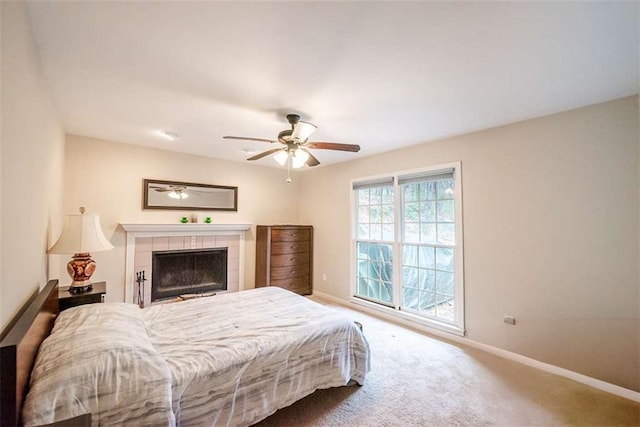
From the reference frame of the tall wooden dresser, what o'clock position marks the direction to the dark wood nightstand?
The dark wood nightstand is roughly at 3 o'clock from the tall wooden dresser.

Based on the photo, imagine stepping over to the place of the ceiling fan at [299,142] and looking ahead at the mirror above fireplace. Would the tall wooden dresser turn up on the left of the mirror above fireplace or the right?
right

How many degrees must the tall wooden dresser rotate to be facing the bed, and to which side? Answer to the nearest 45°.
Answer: approximately 45° to its right

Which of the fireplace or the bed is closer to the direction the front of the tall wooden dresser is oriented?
the bed

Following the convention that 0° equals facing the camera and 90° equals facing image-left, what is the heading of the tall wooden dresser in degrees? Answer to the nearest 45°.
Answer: approximately 315°

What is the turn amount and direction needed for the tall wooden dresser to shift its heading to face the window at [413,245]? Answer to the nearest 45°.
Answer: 0° — it already faces it

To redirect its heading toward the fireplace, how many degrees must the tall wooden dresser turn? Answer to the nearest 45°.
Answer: approximately 135° to its right

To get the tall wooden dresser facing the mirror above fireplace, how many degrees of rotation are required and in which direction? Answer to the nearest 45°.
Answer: approximately 135° to its right

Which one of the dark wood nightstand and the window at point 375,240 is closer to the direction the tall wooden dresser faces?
the window
